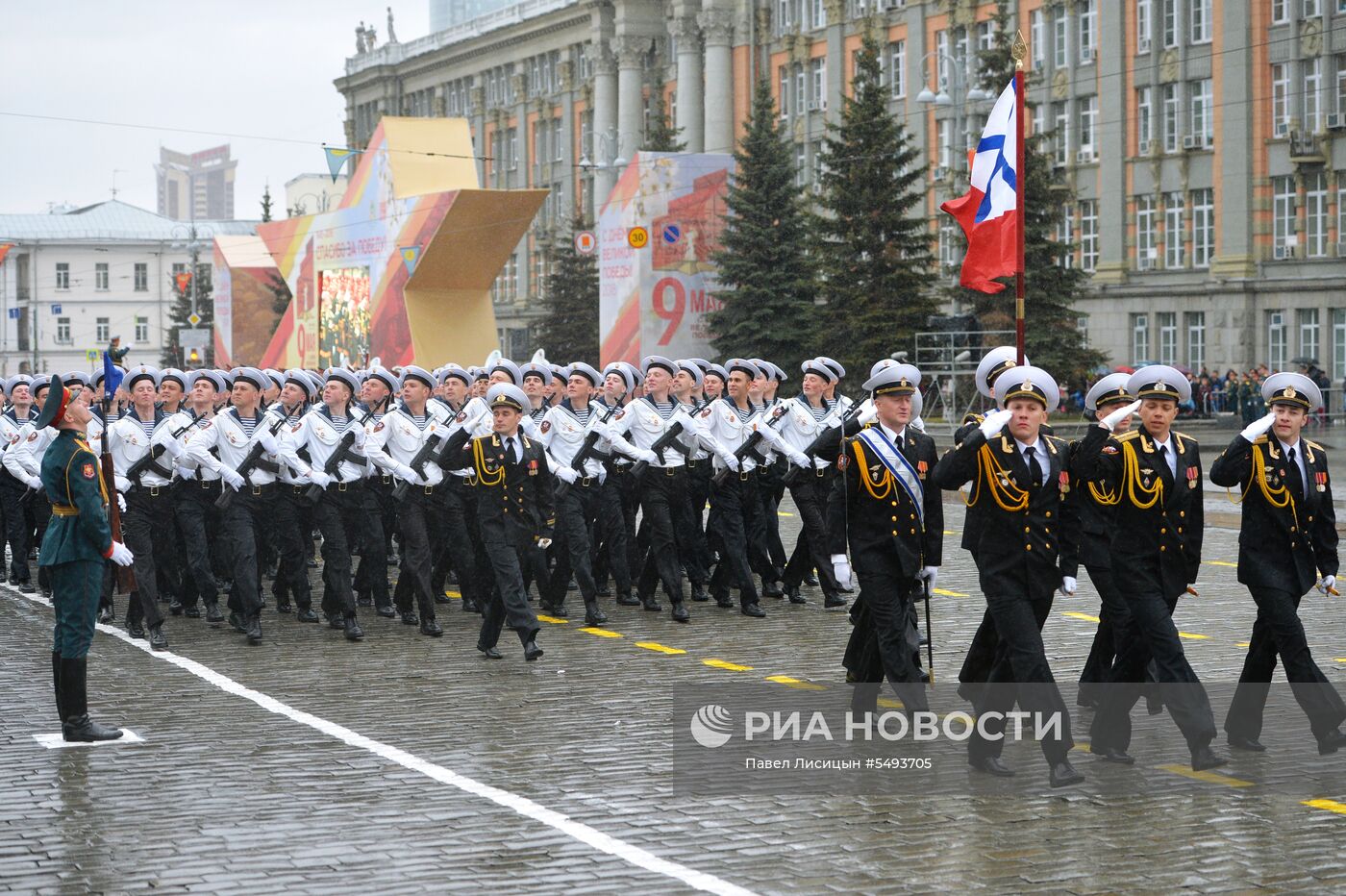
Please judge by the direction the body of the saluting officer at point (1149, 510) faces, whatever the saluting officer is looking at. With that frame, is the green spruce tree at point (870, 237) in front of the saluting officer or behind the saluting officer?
behind

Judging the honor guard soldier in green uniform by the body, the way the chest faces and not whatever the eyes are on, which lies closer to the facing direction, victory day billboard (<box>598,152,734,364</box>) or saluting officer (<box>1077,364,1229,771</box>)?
the saluting officer

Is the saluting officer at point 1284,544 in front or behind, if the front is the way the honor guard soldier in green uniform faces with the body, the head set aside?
in front

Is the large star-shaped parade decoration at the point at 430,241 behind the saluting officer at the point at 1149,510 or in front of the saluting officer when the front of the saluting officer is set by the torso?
behind

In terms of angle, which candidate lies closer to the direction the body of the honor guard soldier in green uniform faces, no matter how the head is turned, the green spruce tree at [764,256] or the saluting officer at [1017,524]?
the saluting officer

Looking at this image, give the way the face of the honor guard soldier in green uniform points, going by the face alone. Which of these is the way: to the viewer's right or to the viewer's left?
to the viewer's right

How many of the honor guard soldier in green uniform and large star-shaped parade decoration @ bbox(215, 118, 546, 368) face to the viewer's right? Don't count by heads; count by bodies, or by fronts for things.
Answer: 1

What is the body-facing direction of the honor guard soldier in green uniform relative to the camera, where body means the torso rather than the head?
to the viewer's right

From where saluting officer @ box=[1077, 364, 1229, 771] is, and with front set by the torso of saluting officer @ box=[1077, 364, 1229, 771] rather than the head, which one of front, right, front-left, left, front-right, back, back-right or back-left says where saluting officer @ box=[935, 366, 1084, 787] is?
right

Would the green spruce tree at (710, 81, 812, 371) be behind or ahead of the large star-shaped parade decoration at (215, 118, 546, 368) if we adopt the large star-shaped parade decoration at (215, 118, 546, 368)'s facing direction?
behind

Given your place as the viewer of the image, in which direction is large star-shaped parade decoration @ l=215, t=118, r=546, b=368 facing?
facing the viewer and to the left of the viewer
